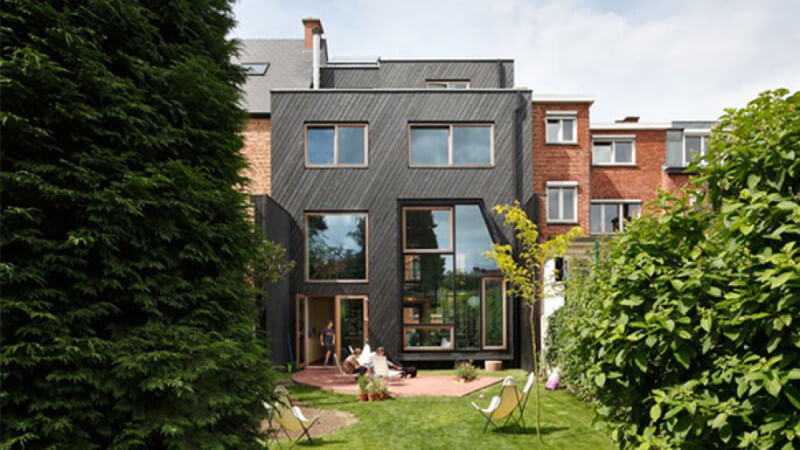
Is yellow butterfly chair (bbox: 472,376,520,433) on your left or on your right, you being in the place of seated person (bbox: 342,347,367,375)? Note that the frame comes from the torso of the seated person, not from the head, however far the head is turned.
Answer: on your right

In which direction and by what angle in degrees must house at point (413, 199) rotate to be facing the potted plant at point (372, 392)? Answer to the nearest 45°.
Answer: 0° — it already faces it

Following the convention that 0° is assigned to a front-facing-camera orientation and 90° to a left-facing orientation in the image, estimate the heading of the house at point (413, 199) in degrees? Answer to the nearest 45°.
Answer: approximately 0°

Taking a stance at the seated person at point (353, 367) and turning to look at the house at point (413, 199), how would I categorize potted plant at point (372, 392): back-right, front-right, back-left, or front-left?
back-right

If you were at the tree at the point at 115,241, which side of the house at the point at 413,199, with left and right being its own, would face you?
front

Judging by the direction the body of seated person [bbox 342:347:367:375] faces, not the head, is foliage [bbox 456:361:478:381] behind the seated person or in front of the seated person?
in front

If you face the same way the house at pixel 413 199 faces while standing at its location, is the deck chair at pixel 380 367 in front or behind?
in front

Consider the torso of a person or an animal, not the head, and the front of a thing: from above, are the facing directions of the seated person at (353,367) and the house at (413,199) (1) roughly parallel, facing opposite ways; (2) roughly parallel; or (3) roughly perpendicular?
roughly perpendicular

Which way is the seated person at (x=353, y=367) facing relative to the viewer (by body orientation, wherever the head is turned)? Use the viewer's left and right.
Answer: facing to the right of the viewer

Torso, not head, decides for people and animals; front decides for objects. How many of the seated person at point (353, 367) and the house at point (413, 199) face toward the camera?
1

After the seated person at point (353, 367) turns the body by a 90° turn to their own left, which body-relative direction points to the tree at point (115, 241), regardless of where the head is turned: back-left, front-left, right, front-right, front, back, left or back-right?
back
